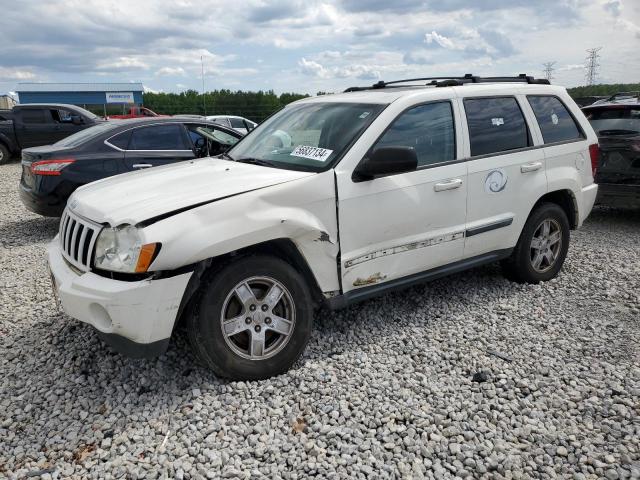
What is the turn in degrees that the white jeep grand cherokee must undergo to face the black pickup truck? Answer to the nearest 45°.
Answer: approximately 90° to its right

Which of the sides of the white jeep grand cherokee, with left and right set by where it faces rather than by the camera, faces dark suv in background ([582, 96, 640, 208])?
back

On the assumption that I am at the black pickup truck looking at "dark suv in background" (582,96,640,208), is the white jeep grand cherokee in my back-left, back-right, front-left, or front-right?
front-right

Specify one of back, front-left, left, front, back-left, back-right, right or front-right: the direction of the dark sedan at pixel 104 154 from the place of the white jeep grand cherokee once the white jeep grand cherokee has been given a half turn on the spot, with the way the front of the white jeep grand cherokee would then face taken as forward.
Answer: left

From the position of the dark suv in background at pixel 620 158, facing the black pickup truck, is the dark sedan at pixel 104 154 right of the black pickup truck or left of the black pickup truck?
left
